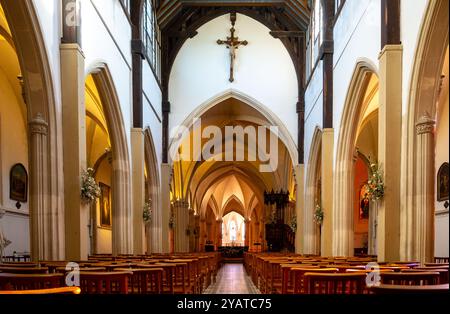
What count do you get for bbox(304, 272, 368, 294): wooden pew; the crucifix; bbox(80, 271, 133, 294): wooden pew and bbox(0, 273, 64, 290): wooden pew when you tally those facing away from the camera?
3

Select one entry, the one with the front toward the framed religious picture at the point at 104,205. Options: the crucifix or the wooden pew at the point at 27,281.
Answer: the wooden pew

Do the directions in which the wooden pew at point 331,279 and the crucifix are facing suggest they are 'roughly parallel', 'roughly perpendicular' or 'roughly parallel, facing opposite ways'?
roughly parallel, facing opposite ways

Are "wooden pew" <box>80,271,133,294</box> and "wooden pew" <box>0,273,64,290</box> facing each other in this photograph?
no

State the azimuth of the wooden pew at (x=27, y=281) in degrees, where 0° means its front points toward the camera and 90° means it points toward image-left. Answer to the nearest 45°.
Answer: approximately 180°

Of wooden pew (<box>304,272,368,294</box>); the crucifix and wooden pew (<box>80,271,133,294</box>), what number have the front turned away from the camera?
2

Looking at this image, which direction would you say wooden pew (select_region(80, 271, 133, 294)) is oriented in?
away from the camera

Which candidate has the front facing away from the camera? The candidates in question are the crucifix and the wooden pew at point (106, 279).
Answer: the wooden pew

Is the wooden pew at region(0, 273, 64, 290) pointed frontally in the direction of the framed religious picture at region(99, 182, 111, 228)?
yes

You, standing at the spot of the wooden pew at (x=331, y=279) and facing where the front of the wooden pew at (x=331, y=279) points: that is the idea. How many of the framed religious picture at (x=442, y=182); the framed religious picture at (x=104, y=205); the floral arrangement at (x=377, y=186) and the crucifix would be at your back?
0

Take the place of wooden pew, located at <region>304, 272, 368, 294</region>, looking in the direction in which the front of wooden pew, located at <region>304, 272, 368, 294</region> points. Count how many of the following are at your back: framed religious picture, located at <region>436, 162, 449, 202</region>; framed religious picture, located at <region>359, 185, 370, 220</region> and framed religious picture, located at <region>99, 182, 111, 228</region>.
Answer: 0

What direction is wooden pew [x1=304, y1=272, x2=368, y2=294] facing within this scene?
away from the camera

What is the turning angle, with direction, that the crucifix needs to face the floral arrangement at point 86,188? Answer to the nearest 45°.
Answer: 0° — it already faces it

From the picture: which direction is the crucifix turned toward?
toward the camera
